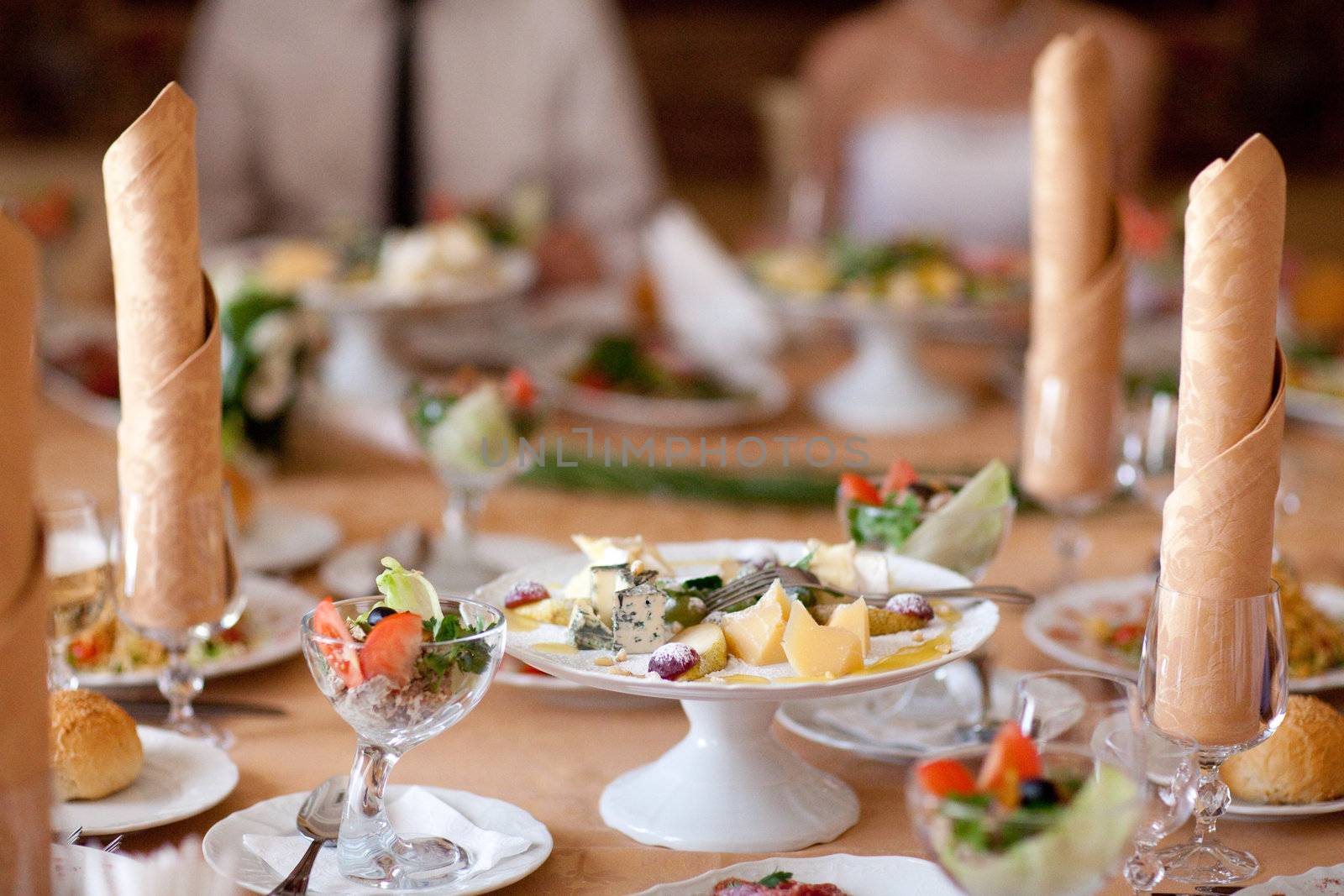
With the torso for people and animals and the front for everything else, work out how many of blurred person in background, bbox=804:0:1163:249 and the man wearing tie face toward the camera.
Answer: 2

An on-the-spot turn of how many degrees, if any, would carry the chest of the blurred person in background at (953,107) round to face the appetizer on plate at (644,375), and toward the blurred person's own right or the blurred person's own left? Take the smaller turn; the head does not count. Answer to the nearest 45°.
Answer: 0° — they already face it

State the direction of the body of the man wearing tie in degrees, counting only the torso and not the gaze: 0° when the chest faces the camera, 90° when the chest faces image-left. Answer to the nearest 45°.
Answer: approximately 0°

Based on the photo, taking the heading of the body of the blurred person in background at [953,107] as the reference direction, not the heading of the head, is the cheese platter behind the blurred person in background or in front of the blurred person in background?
in front

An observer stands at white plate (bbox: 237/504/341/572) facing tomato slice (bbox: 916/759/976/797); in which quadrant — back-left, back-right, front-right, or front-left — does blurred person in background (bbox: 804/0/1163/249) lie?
back-left

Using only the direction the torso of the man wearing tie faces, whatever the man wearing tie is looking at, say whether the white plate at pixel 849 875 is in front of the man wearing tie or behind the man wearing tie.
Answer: in front

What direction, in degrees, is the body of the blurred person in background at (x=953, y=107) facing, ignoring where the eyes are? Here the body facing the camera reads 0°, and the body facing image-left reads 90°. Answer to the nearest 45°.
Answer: approximately 0°

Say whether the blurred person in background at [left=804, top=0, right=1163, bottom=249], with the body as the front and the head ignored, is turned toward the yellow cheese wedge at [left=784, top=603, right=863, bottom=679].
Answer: yes

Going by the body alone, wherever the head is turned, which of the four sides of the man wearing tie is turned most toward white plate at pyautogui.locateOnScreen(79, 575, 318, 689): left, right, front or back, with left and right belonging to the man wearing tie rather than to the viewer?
front

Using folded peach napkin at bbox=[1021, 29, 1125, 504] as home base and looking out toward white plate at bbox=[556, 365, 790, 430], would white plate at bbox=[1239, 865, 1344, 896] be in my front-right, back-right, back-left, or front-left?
back-left
